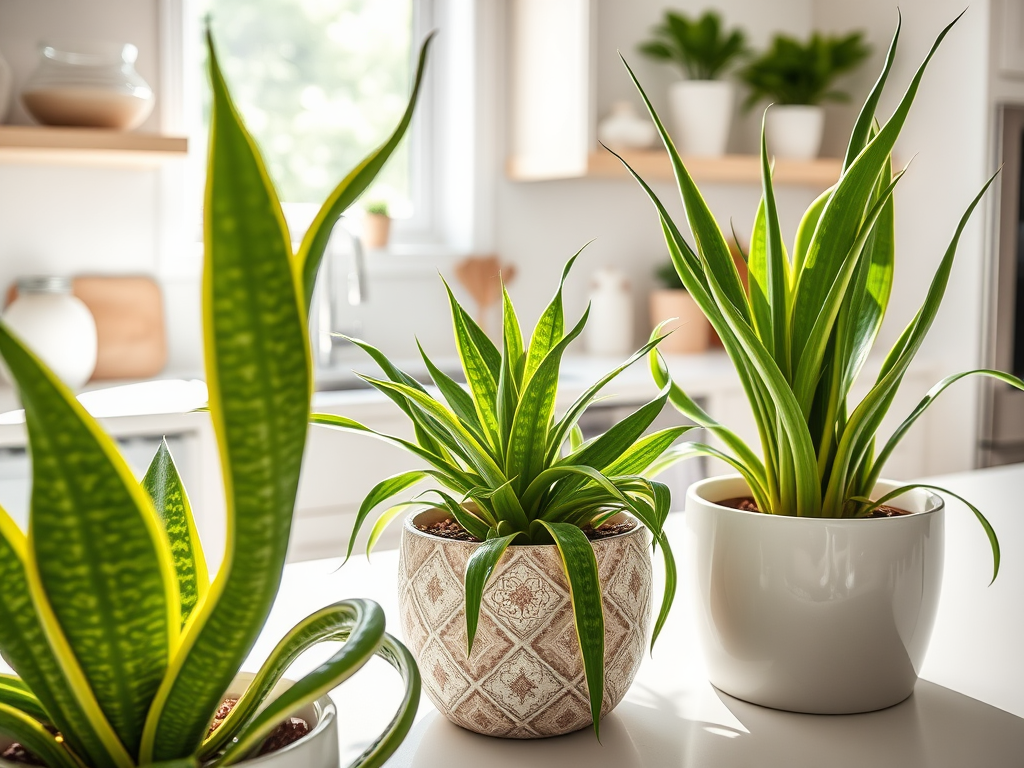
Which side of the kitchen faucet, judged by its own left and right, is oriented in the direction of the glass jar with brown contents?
right

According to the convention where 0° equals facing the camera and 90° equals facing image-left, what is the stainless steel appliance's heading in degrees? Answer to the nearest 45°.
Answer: approximately 45°

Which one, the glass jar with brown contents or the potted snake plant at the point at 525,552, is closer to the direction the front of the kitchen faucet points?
the potted snake plant

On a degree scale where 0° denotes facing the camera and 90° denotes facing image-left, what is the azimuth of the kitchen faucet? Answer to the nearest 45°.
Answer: approximately 315°

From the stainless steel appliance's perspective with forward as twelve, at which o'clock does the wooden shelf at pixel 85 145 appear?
The wooden shelf is roughly at 3 o'clock from the stainless steel appliance.

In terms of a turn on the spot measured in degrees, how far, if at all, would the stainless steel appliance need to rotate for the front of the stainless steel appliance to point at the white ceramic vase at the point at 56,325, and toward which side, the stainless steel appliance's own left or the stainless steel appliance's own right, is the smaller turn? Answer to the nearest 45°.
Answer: approximately 90° to the stainless steel appliance's own right
